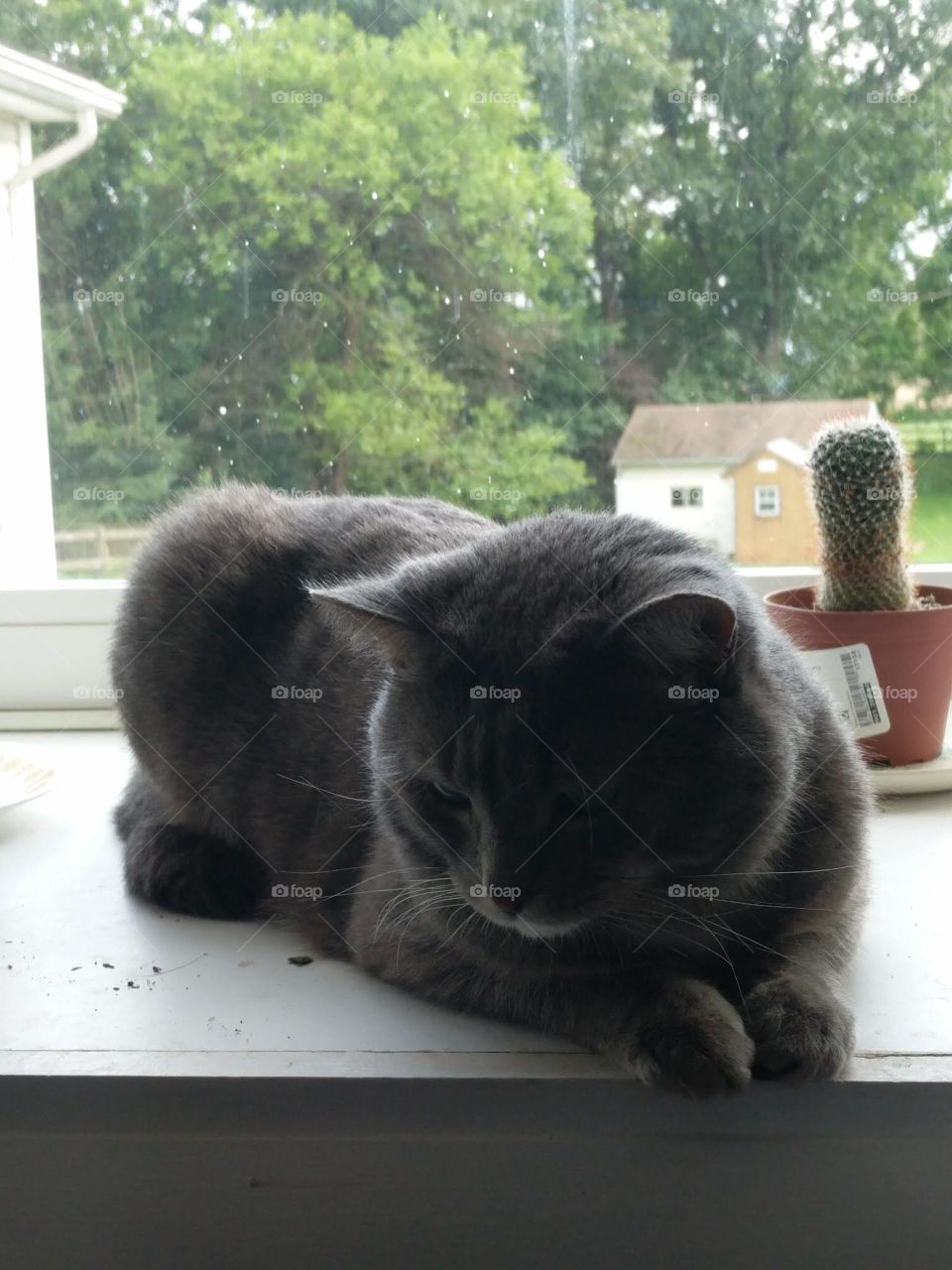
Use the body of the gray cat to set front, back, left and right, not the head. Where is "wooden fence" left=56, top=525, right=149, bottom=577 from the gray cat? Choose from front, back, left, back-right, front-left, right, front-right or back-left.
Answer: back

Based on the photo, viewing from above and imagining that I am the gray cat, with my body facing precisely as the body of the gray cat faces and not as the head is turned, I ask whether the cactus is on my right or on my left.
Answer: on my left

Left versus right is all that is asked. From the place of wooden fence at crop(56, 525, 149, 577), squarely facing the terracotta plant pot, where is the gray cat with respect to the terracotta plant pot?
right

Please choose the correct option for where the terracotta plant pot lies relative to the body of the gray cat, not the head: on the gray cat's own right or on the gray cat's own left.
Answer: on the gray cat's own left

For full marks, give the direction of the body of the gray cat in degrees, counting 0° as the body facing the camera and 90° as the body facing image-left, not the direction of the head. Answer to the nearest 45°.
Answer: approximately 315°
